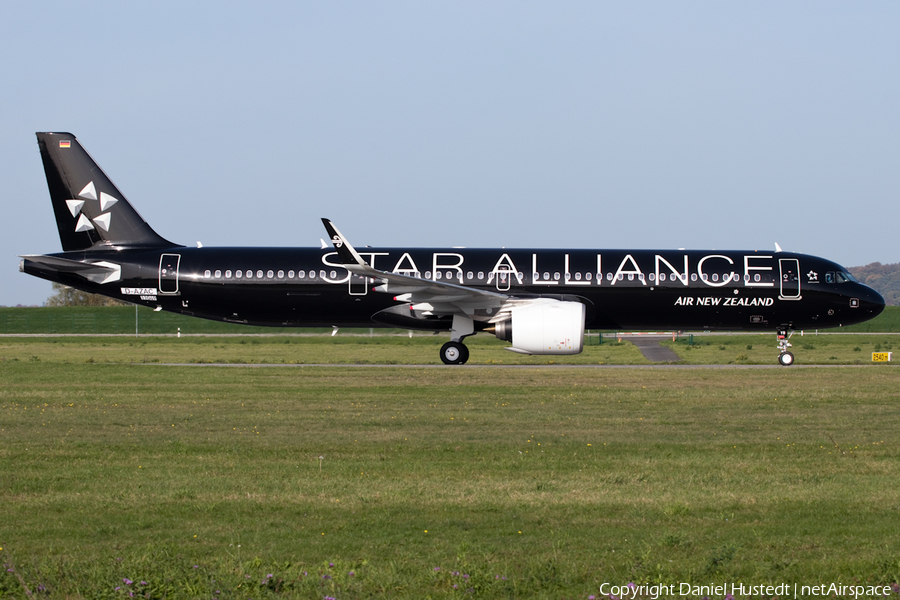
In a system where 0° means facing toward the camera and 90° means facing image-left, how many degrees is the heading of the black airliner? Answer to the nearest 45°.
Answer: approximately 270°
